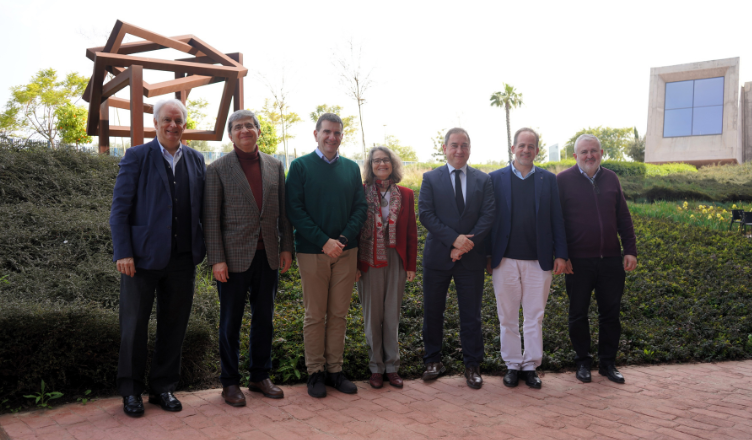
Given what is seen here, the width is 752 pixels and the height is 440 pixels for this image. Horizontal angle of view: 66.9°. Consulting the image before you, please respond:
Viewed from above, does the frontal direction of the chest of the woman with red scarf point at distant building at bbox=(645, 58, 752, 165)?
no

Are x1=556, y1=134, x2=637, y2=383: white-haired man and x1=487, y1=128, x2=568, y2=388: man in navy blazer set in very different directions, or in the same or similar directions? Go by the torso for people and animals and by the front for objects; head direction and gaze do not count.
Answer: same or similar directions

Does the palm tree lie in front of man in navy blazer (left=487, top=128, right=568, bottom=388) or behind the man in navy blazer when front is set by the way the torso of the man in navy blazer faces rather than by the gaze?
behind

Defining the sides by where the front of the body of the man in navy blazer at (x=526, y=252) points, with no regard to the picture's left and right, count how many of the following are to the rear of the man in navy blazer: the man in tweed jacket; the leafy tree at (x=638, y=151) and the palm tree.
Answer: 2

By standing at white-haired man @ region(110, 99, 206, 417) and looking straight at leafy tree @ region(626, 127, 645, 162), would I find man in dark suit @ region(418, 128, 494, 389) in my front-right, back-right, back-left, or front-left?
front-right

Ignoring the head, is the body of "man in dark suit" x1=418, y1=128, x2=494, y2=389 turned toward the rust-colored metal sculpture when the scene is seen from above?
no

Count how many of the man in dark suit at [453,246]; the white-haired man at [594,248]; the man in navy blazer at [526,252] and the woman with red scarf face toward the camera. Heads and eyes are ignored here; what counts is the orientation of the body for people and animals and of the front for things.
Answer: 4

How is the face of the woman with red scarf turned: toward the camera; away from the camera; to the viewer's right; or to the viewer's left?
toward the camera

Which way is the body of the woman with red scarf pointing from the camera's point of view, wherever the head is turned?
toward the camera

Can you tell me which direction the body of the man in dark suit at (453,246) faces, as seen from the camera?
toward the camera

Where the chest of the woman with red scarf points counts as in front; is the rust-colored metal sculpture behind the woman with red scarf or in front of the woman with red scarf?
behind

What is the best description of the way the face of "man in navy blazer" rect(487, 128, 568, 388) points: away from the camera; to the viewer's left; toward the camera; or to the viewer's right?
toward the camera

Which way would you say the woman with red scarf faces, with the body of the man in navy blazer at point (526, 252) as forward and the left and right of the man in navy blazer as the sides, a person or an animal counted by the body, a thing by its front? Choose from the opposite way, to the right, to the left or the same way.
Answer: the same way

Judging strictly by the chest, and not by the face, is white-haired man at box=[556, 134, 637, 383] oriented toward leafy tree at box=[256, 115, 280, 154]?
no

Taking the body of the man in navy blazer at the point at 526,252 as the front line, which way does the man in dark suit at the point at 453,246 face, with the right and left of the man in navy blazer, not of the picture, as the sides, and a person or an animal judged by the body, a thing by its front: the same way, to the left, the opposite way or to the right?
the same way

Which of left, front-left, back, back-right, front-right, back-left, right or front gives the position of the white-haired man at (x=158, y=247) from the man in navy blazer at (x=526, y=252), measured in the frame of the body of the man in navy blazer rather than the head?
front-right

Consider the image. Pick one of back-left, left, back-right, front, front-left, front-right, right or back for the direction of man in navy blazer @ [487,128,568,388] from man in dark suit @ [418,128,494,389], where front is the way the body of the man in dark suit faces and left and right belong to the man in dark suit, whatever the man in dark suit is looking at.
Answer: left

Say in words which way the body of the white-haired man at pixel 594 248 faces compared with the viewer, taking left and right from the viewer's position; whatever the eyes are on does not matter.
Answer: facing the viewer

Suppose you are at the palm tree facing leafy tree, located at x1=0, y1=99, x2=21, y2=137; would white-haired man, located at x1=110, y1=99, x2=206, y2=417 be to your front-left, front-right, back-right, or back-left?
front-left
